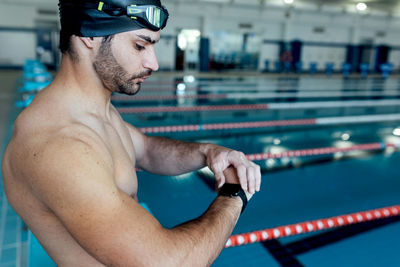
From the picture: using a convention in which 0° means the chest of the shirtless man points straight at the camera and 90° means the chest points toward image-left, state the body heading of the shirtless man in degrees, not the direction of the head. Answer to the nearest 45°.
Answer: approximately 270°

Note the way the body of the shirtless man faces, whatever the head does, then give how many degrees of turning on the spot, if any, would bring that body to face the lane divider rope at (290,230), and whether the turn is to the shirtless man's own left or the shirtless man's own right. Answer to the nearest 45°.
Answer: approximately 45° to the shirtless man's own left

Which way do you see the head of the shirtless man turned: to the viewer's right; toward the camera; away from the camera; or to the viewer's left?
to the viewer's right
